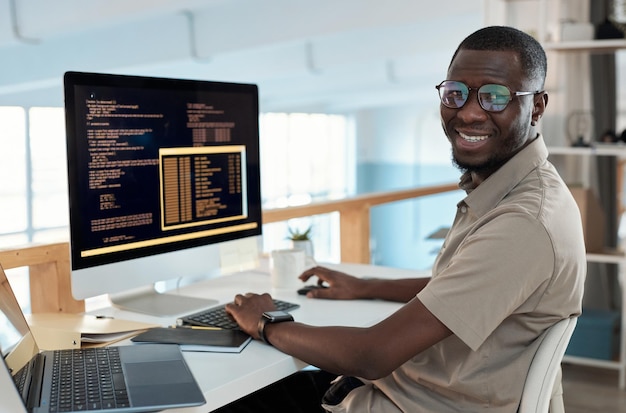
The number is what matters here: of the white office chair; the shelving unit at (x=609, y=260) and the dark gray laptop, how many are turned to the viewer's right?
1

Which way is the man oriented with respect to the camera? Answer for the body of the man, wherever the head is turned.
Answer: to the viewer's left

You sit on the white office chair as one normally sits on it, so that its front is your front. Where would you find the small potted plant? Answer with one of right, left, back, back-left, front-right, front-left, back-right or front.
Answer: front-right

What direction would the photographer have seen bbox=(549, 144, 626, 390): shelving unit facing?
facing the viewer

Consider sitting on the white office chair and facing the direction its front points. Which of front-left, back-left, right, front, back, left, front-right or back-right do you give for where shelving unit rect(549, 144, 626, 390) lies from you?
right

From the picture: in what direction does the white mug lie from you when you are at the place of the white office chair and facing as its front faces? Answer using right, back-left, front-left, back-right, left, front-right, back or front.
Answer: front-right

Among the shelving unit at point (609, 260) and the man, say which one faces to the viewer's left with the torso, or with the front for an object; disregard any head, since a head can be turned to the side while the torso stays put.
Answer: the man

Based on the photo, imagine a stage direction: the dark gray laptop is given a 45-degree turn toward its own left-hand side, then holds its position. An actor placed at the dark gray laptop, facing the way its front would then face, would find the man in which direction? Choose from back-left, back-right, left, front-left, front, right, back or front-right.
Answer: front-right

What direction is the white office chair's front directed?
to the viewer's left

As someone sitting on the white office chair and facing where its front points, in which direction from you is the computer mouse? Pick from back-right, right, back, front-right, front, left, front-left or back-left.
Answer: front-right

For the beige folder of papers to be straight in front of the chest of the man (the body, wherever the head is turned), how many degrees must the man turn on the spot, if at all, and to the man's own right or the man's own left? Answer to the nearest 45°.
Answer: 0° — they already face it

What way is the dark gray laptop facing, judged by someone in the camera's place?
facing to the right of the viewer

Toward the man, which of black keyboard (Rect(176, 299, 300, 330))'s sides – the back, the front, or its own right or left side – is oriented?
front
